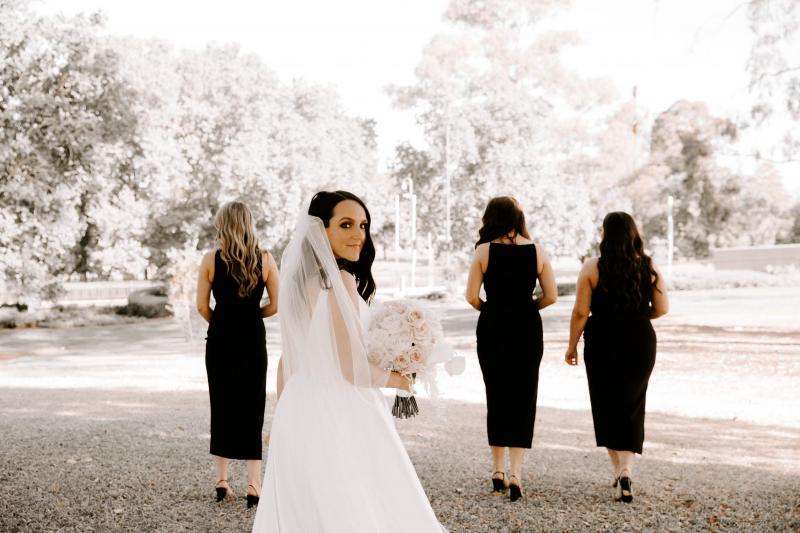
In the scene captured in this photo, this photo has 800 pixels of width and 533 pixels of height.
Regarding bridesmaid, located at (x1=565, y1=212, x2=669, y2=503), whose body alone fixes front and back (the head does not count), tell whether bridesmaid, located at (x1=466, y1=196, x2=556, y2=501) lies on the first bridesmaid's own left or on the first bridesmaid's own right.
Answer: on the first bridesmaid's own left

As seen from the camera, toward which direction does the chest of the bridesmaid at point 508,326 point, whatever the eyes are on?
away from the camera

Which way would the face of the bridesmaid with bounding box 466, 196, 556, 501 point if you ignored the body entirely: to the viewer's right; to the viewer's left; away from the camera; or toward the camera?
away from the camera

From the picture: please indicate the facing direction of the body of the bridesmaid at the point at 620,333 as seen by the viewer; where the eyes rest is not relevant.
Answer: away from the camera

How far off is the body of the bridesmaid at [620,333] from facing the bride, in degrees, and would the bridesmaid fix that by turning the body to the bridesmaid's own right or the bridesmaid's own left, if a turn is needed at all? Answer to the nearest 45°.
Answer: approximately 135° to the bridesmaid's own left

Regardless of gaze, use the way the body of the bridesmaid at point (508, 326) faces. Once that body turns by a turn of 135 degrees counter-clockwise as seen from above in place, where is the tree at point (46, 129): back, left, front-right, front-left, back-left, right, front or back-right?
right

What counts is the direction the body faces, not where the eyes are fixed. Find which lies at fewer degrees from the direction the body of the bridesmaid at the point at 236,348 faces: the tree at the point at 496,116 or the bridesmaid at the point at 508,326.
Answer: the tree

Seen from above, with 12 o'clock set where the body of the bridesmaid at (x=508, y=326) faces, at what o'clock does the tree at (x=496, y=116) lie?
The tree is roughly at 12 o'clock from the bridesmaid.

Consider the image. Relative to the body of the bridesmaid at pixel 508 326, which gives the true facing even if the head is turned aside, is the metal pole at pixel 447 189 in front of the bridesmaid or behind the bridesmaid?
in front

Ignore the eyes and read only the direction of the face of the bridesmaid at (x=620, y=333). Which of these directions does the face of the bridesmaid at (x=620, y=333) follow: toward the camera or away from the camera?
away from the camera

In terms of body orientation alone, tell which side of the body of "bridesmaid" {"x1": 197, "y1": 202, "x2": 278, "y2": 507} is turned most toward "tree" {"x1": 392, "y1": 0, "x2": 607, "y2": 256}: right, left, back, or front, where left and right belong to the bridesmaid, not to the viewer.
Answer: front

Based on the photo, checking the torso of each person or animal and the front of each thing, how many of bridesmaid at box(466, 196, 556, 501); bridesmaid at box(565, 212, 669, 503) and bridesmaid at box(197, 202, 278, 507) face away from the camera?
3

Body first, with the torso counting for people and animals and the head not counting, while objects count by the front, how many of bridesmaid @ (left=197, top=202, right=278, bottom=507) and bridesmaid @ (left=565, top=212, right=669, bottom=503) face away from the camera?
2

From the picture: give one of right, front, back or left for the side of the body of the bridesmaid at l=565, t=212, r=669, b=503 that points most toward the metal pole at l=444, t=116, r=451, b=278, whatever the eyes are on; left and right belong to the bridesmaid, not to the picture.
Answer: front

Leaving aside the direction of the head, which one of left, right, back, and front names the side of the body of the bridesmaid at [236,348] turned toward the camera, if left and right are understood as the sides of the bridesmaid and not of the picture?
back

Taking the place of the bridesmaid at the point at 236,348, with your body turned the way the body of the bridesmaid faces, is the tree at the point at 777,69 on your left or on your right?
on your right

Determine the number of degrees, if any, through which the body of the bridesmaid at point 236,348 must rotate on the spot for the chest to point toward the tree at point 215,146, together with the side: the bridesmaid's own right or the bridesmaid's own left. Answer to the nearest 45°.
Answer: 0° — they already face it

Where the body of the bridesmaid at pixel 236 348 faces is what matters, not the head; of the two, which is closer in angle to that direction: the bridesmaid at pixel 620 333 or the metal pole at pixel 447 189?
the metal pole

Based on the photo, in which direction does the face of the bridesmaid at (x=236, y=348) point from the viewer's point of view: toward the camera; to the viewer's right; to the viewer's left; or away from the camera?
away from the camera
